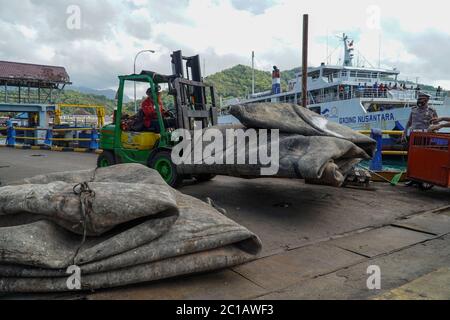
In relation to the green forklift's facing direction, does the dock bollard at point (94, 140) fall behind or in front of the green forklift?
behind

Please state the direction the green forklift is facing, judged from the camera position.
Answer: facing the viewer and to the right of the viewer

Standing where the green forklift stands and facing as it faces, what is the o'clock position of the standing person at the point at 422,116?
The standing person is roughly at 11 o'clock from the green forklift.

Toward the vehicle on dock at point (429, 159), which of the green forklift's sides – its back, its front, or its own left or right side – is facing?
front

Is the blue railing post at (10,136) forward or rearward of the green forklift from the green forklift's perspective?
rearward

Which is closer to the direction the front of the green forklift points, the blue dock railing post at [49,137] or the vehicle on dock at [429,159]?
the vehicle on dock

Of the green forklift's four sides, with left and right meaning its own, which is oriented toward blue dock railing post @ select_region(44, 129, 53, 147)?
back

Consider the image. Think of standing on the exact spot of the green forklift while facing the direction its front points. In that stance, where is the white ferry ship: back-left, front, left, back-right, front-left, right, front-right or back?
left

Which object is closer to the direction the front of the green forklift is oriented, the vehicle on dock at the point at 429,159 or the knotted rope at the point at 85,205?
the vehicle on dock
